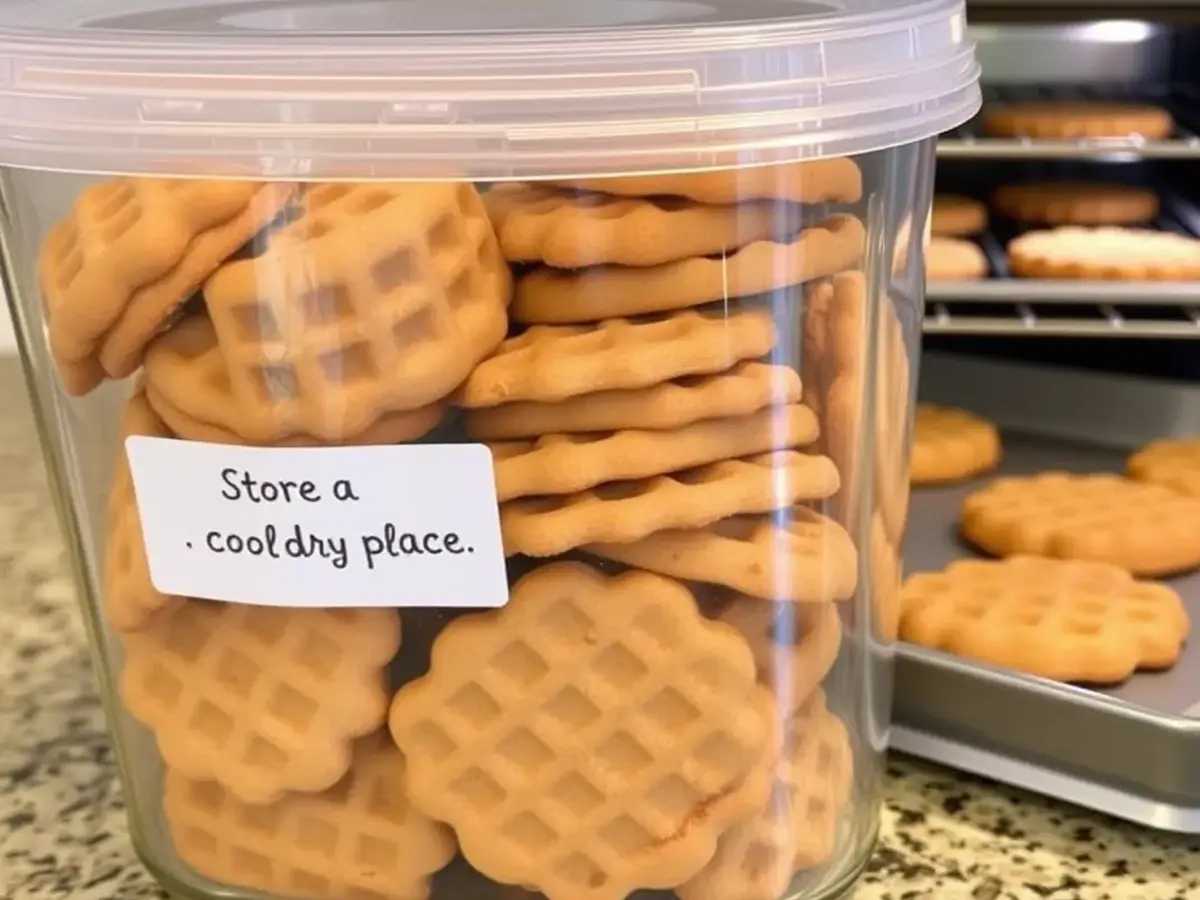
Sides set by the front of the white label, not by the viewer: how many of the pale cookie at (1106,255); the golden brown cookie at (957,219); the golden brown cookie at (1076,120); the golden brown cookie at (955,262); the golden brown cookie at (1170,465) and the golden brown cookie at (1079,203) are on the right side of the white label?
0

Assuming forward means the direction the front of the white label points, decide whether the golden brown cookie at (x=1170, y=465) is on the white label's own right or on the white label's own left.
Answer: on the white label's own left

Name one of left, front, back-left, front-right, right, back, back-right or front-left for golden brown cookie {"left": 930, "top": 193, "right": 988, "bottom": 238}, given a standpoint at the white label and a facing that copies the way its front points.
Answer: back-left

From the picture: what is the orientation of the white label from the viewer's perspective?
toward the camera

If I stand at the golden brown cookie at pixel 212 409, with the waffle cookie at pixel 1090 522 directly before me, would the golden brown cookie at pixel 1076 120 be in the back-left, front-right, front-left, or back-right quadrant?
front-left

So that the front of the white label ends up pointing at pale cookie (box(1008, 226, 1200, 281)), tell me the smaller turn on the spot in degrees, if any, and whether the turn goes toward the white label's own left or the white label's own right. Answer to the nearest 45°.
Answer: approximately 135° to the white label's own left

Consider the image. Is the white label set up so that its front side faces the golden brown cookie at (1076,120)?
no
